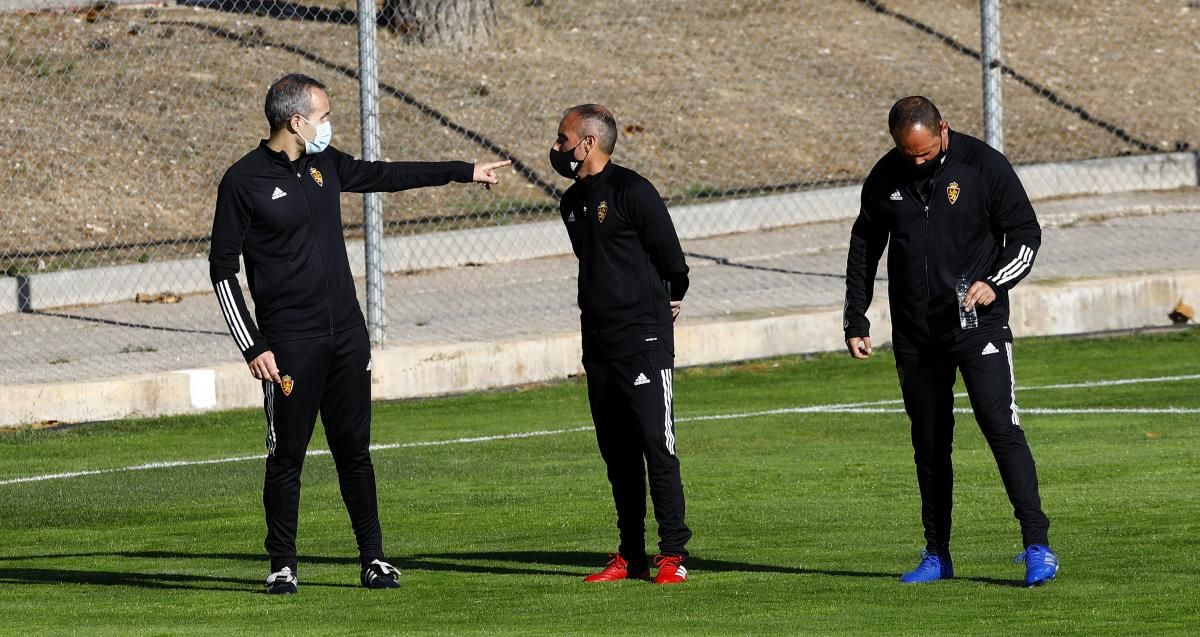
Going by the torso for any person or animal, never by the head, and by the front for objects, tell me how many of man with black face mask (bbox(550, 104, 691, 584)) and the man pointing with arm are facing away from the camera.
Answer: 0

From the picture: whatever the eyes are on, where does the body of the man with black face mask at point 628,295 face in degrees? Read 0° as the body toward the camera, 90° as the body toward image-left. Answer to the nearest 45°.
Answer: approximately 45°

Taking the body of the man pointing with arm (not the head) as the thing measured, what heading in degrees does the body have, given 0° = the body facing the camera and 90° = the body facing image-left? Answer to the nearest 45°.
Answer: approximately 315°

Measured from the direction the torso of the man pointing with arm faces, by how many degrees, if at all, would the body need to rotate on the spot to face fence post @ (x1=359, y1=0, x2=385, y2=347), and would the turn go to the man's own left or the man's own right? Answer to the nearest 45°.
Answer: approximately 135° to the man's own left

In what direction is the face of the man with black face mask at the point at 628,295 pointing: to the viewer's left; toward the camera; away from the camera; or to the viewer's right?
to the viewer's left

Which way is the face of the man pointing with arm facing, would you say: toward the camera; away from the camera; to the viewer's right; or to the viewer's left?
to the viewer's right

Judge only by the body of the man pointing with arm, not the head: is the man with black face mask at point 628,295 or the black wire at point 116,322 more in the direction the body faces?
the man with black face mask

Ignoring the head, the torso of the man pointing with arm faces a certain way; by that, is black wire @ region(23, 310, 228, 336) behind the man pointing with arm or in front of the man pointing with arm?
behind

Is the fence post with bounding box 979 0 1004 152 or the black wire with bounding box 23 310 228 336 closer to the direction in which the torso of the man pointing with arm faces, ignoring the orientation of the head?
the fence post

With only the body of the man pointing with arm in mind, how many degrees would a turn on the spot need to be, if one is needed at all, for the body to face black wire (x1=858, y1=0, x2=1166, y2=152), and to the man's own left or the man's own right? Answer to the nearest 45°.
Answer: approximately 90° to the man's own left

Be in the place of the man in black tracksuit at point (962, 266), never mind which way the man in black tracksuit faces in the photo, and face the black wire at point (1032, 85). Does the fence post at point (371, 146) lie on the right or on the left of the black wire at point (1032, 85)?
left

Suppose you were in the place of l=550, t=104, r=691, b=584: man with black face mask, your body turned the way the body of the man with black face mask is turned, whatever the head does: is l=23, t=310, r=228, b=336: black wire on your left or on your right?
on your right

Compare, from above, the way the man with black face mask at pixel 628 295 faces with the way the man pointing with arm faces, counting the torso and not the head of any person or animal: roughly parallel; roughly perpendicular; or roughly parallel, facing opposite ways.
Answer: roughly perpendicular

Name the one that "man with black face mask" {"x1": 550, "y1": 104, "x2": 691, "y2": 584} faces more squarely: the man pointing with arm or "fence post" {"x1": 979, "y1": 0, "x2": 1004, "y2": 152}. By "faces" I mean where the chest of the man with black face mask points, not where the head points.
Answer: the man pointing with arm
